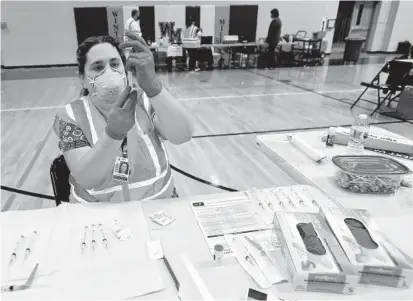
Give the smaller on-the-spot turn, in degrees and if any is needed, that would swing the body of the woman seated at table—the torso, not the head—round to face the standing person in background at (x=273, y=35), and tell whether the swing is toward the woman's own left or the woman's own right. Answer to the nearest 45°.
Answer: approximately 135° to the woman's own left

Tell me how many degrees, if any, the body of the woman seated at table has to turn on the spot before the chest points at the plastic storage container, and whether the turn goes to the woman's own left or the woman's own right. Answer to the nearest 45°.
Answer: approximately 90° to the woman's own left

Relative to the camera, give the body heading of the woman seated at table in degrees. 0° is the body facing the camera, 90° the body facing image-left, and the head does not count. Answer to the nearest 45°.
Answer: approximately 0°

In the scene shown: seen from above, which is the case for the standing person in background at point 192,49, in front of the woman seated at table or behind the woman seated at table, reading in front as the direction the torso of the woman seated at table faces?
behind

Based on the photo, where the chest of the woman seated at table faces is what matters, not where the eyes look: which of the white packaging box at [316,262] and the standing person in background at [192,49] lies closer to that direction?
the white packaging box

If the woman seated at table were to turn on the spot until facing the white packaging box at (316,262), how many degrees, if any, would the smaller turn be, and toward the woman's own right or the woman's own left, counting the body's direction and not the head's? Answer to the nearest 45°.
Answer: approximately 45° to the woman's own left

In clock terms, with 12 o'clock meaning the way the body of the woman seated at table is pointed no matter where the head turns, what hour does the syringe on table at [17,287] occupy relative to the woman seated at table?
The syringe on table is roughly at 1 o'clock from the woman seated at table.

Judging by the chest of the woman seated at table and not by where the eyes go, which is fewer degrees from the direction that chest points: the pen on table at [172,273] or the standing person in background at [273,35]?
the pen on table

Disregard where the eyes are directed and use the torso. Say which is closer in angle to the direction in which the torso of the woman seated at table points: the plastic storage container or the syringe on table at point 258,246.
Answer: the syringe on table

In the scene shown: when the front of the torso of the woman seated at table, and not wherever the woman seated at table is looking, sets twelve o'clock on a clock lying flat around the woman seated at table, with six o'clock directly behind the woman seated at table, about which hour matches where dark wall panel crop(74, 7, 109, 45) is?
The dark wall panel is roughly at 6 o'clock from the woman seated at table.

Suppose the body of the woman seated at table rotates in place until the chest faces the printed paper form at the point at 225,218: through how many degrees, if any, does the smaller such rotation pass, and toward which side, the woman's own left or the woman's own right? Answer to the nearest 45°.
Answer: approximately 45° to the woman's own left
